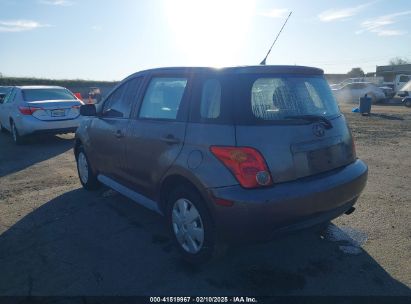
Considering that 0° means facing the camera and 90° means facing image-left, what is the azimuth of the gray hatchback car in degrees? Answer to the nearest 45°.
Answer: approximately 135°

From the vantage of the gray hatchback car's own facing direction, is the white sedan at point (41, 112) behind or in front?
in front

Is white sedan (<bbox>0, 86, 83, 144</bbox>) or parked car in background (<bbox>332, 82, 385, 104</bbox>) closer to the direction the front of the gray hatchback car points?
the white sedan

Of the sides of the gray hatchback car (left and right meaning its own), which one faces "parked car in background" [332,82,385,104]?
right

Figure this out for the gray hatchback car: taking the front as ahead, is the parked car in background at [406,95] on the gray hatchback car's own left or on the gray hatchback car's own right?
on the gray hatchback car's own right
